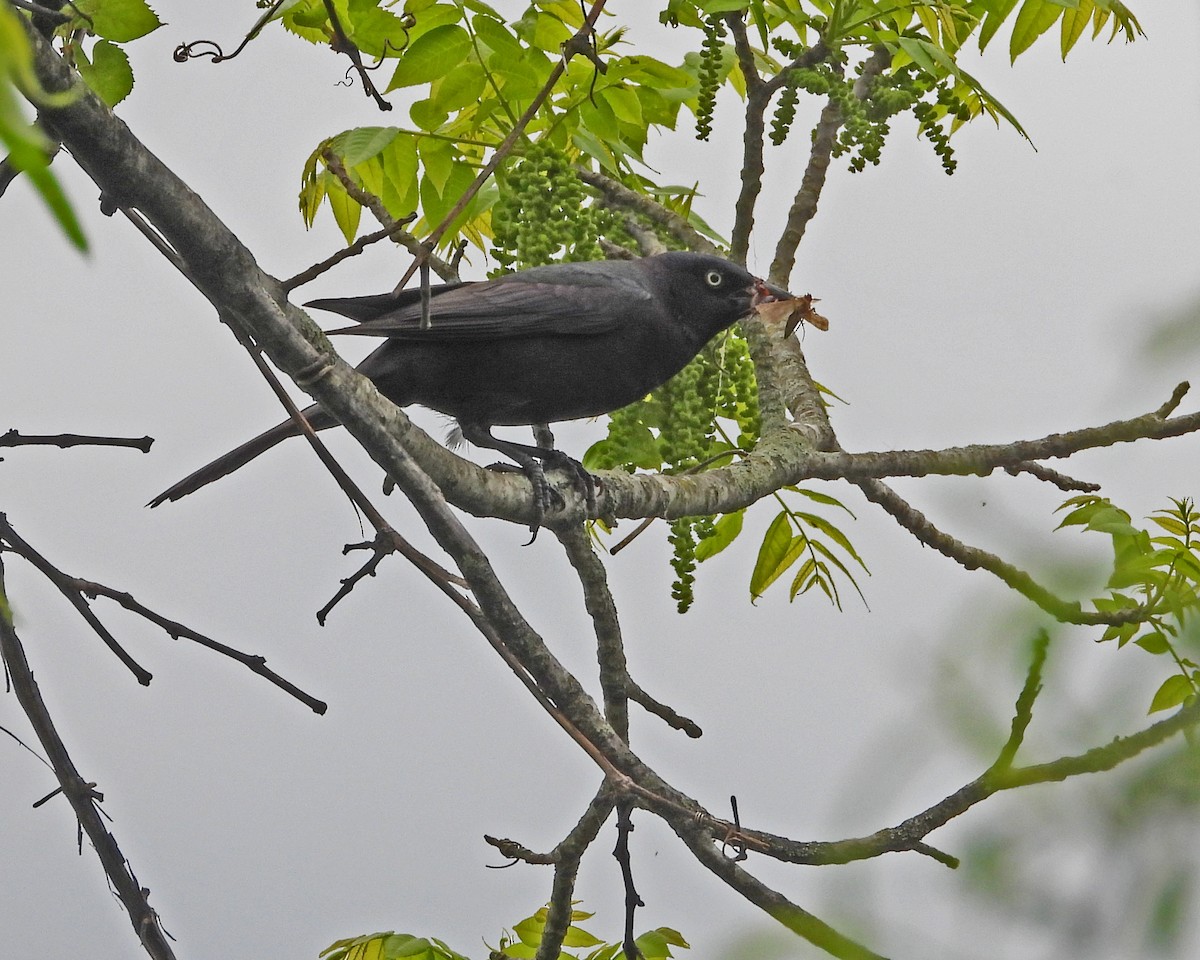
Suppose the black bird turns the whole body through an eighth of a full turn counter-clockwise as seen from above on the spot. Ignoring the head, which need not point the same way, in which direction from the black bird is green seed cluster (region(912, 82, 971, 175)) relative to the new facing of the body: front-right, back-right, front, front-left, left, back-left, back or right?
right

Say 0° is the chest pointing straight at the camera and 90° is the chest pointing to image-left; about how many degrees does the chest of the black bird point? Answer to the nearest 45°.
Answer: approximately 270°
